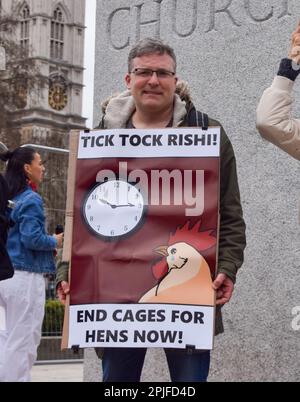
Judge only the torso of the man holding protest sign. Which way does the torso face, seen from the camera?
toward the camera

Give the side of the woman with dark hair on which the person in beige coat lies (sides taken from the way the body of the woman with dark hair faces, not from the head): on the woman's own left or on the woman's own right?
on the woman's own right

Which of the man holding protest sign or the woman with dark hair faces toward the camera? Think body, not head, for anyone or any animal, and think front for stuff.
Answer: the man holding protest sign

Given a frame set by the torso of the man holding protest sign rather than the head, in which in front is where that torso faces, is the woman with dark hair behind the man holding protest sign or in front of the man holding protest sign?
behind

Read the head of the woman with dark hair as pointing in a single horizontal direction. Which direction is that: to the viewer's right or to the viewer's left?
to the viewer's right

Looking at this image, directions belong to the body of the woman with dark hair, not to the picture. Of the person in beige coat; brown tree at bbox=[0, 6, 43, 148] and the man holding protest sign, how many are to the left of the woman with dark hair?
1

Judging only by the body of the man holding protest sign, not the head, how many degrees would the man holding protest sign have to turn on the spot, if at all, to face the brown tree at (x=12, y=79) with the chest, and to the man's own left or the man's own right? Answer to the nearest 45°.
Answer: approximately 180°

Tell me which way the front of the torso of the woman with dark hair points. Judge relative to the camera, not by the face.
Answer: to the viewer's right

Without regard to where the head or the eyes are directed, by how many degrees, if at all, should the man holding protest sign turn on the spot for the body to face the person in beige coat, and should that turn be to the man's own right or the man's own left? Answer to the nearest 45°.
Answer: approximately 90° to the man's own left

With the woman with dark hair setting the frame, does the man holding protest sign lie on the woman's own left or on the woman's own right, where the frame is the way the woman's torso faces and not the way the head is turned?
on the woman's own right

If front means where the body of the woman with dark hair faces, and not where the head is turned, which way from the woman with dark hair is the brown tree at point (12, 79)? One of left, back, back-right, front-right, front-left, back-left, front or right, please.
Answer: left

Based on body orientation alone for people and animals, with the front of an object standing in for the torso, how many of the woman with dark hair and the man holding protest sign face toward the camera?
1

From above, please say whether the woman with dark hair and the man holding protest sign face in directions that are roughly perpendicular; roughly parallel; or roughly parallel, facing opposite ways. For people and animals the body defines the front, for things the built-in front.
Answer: roughly perpendicular
